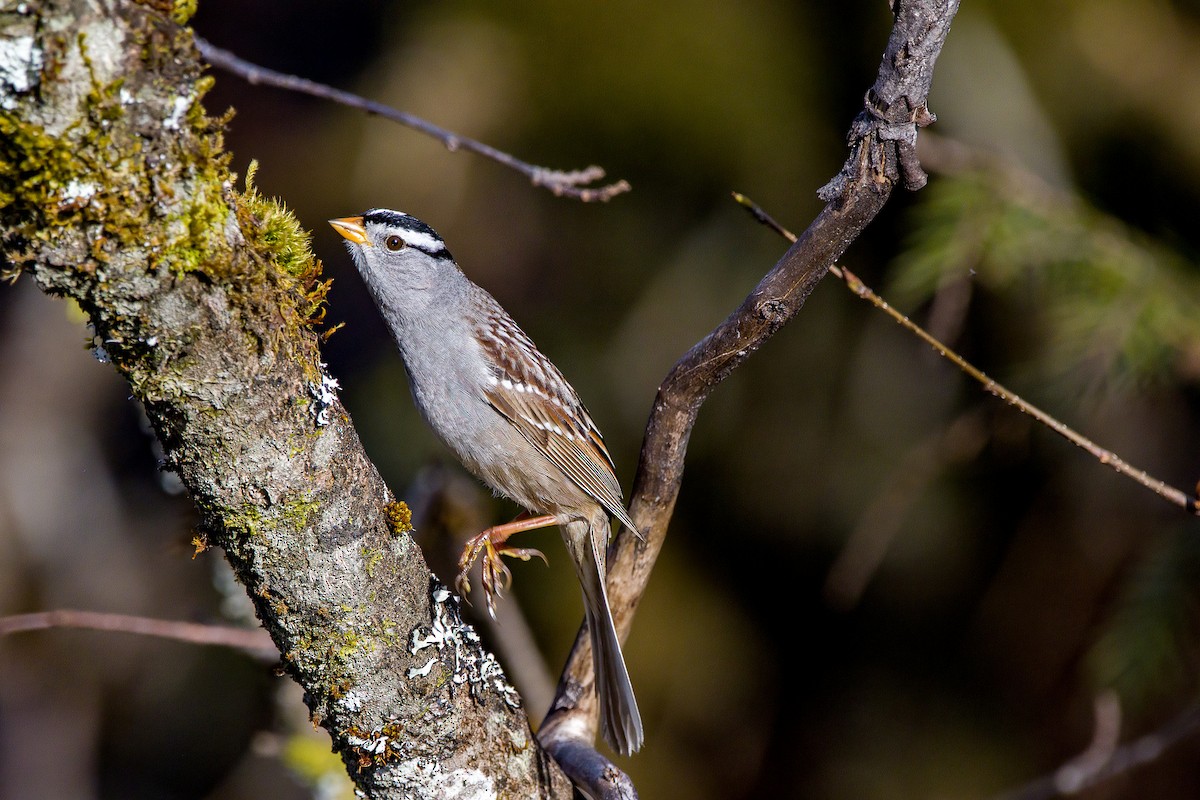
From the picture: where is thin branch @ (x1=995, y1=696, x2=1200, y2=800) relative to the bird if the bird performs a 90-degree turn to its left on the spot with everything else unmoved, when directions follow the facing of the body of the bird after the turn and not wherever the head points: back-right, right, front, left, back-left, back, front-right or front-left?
left

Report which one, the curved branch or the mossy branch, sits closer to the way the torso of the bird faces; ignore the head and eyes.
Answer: the mossy branch

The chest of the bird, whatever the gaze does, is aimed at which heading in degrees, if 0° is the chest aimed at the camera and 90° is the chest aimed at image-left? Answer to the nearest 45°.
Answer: approximately 90°
